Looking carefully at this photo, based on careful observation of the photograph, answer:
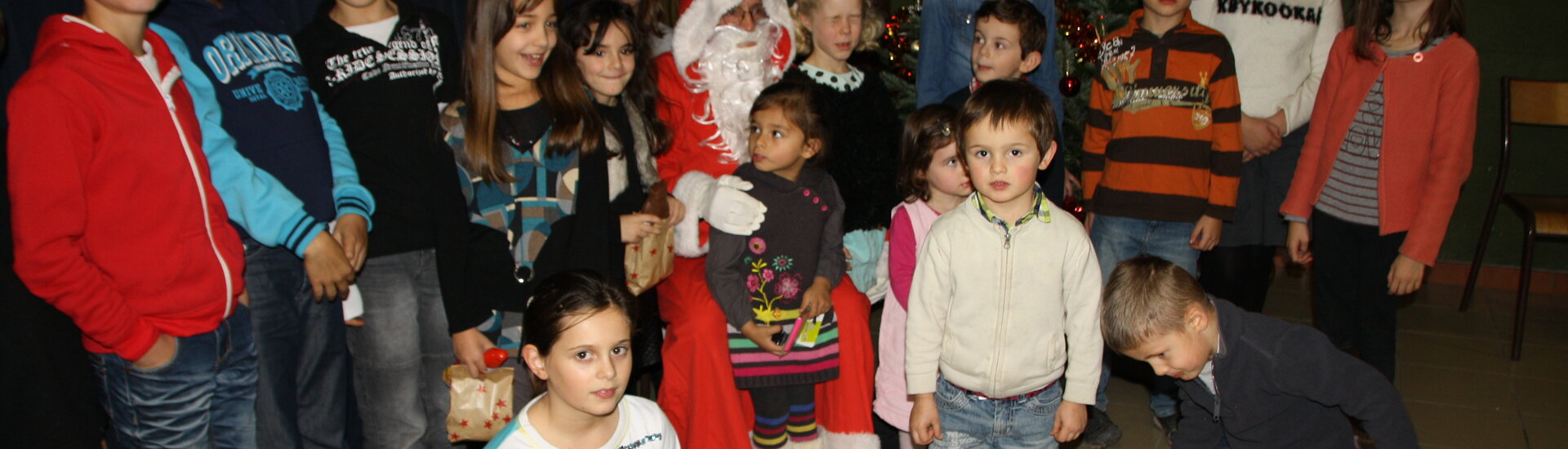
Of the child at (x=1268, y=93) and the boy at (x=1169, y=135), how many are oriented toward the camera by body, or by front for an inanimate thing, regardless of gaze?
2

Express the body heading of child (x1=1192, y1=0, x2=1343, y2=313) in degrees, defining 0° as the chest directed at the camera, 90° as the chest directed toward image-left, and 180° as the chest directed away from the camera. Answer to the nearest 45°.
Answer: approximately 0°

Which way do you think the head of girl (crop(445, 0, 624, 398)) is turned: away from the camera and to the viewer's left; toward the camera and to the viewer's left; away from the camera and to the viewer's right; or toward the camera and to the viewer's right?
toward the camera and to the viewer's right

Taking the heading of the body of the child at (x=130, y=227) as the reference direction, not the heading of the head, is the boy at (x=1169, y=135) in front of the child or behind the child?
in front
